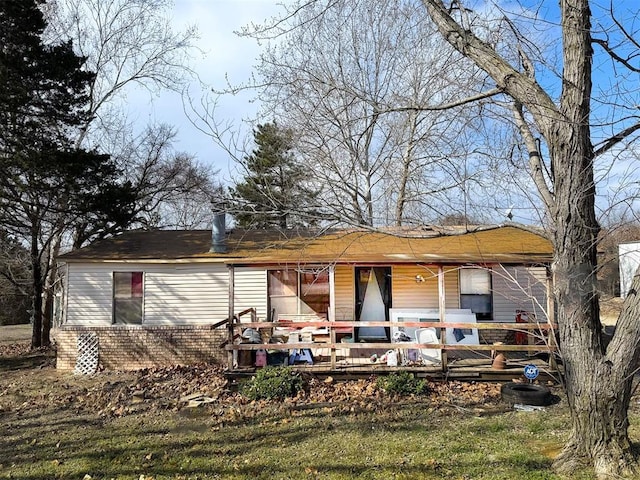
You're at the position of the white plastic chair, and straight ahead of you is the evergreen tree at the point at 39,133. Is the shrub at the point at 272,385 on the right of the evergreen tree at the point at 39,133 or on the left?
left

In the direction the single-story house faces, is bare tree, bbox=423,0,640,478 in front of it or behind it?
in front

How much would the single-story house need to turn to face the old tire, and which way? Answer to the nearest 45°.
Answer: approximately 45° to its left

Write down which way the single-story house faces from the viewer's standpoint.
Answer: facing the viewer

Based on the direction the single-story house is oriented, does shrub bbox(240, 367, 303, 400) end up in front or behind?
in front

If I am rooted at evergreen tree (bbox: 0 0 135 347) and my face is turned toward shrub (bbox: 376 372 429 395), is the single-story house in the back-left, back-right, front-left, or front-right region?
front-left

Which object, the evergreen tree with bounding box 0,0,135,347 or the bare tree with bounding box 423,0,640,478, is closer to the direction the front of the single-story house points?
the bare tree

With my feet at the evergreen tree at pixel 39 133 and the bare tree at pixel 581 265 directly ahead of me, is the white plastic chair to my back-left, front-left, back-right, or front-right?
front-left
